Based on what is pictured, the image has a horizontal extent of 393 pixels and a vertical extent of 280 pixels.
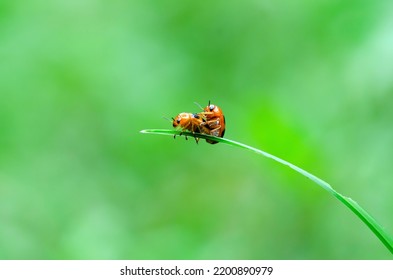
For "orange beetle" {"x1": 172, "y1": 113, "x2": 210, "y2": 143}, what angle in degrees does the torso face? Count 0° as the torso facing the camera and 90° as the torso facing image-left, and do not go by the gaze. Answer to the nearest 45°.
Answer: approximately 90°
